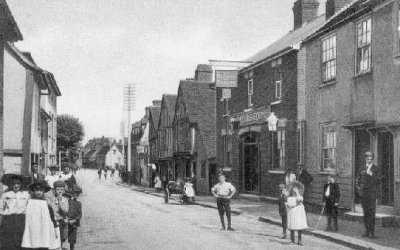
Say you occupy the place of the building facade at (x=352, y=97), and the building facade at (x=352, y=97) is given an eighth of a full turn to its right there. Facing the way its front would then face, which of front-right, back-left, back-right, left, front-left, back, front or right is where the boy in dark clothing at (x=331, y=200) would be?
left

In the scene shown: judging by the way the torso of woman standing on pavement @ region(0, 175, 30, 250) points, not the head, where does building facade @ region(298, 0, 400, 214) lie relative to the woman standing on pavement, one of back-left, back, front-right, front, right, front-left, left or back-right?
back-left

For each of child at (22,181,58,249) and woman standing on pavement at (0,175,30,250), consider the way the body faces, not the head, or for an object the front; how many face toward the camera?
2

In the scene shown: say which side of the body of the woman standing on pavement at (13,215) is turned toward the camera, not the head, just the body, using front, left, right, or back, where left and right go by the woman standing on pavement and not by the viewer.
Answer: front

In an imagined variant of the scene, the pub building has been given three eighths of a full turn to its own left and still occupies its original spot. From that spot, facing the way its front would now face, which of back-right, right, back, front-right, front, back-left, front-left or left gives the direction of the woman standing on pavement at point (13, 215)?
right

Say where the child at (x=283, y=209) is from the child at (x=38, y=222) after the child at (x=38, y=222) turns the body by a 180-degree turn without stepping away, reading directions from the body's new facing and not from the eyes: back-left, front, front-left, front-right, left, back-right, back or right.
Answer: front-right
